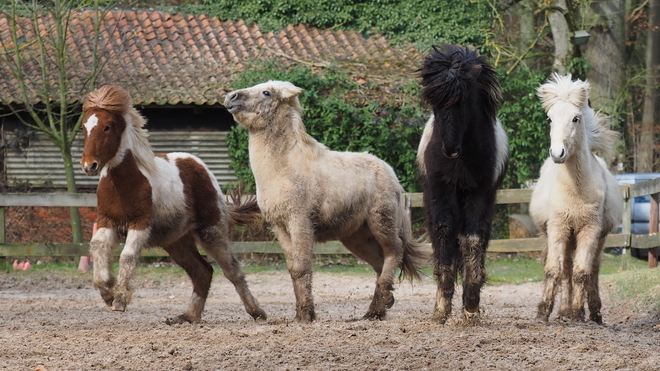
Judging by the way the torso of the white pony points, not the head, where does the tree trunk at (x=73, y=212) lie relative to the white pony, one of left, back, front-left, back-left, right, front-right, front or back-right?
back-right

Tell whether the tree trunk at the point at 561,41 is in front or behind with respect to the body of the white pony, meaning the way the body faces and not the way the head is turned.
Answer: behind

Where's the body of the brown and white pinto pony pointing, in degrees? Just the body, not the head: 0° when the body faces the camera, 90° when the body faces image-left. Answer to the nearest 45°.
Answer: approximately 45°

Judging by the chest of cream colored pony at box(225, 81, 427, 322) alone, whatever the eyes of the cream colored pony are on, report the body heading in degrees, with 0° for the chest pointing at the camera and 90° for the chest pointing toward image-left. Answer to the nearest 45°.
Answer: approximately 45°

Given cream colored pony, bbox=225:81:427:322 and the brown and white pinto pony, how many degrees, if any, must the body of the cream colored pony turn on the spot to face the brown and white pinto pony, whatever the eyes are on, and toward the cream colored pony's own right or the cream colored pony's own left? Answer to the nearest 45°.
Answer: approximately 45° to the cream colored pony's own right

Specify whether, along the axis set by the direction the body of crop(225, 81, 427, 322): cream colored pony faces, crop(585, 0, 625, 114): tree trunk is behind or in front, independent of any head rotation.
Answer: behind

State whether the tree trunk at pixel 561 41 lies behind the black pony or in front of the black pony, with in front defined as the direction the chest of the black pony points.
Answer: behind
